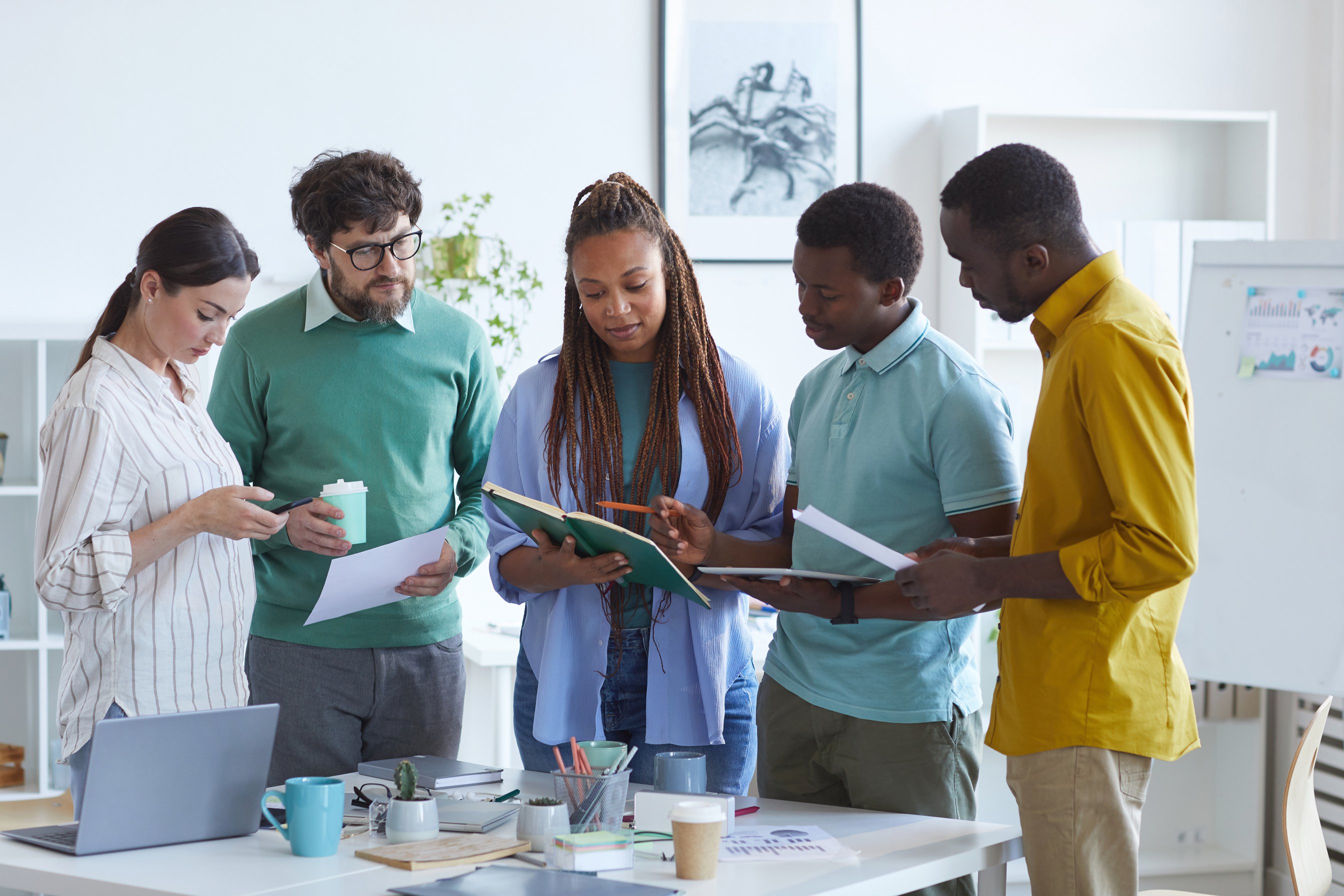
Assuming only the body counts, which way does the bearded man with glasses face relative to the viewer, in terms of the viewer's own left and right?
facing the viewer

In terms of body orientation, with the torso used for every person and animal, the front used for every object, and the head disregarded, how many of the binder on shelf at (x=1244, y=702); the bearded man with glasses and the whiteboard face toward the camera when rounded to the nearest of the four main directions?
3

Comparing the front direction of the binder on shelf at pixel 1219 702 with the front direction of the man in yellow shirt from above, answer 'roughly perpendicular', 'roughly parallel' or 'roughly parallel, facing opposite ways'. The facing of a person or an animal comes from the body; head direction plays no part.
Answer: roughly perpendicular

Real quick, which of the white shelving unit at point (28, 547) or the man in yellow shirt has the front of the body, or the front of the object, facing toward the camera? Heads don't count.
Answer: the white shelving unit

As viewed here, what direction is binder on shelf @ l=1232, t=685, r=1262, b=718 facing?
toward the camera

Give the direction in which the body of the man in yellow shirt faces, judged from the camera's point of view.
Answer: to the viewer's left

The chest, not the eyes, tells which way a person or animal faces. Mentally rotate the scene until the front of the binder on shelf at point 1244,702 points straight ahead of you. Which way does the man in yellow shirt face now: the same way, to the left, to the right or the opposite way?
to the right

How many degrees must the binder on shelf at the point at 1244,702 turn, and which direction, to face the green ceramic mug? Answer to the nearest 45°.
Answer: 0° — it already faces it

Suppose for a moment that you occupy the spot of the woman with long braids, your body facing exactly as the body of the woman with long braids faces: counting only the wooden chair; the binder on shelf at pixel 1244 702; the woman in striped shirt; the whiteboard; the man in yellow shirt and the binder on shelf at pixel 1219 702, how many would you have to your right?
1

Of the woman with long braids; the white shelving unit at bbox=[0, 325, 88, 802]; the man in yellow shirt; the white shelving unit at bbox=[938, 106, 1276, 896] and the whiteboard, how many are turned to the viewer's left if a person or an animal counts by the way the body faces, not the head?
1

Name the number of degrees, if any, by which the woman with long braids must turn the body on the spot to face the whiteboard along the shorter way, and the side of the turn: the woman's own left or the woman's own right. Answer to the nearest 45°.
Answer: approximately 135° to the woman's own left

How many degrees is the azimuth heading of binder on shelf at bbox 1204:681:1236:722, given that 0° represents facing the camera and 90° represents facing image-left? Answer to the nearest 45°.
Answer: approximately 0°

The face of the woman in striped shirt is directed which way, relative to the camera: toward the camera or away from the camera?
toward the camera
